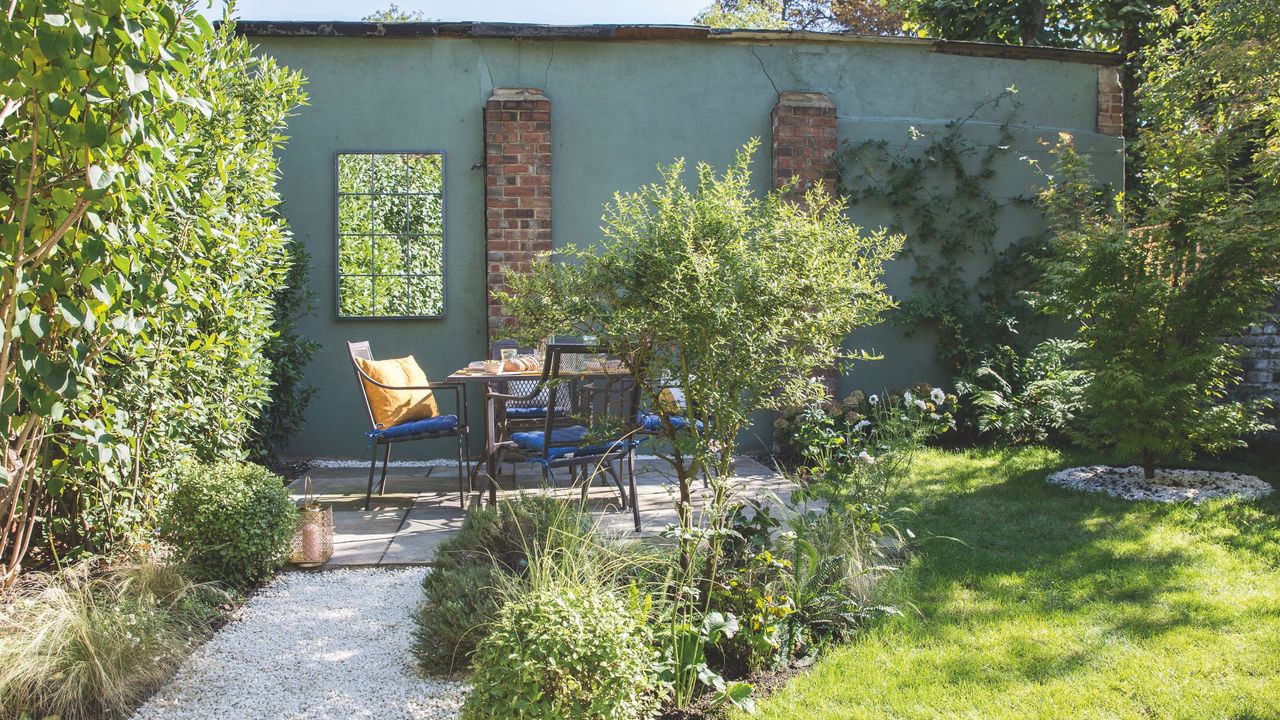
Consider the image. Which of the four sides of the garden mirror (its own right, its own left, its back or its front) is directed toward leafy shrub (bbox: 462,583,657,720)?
front

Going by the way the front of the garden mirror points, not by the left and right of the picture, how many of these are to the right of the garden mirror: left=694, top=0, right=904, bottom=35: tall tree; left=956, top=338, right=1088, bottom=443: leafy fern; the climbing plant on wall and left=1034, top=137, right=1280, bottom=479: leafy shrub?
0

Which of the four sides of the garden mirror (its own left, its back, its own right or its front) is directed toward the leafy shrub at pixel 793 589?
front

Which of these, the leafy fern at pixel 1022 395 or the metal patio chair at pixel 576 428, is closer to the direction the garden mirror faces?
the metal patio chair

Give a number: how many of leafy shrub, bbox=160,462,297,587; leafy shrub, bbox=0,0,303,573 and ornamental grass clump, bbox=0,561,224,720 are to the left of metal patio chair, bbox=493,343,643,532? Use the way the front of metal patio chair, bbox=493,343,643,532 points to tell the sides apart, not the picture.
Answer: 3

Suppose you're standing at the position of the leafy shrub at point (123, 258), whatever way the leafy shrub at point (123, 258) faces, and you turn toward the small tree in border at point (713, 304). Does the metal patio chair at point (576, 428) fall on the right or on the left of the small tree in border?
left

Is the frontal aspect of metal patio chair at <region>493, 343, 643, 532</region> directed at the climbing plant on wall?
no

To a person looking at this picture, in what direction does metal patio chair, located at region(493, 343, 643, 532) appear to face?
facing away from the viewer and to the left of the viewer

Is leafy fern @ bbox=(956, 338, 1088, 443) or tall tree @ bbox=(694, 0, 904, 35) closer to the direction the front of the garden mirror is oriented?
the leafy fern

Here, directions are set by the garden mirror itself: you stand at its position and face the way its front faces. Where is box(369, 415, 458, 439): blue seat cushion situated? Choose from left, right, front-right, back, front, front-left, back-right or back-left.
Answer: front

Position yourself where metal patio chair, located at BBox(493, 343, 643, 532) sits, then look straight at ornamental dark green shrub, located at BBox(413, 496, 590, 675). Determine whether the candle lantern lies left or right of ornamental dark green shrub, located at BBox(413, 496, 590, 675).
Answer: right

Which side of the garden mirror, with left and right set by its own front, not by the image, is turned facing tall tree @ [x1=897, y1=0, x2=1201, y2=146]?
left

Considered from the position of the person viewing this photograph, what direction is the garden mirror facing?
facing the viewer

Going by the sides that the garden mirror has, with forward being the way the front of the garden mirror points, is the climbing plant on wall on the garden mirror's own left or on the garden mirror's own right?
on the garden mirror's own left

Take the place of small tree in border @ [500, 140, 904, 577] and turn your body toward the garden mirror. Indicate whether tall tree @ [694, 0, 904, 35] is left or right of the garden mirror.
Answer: right
